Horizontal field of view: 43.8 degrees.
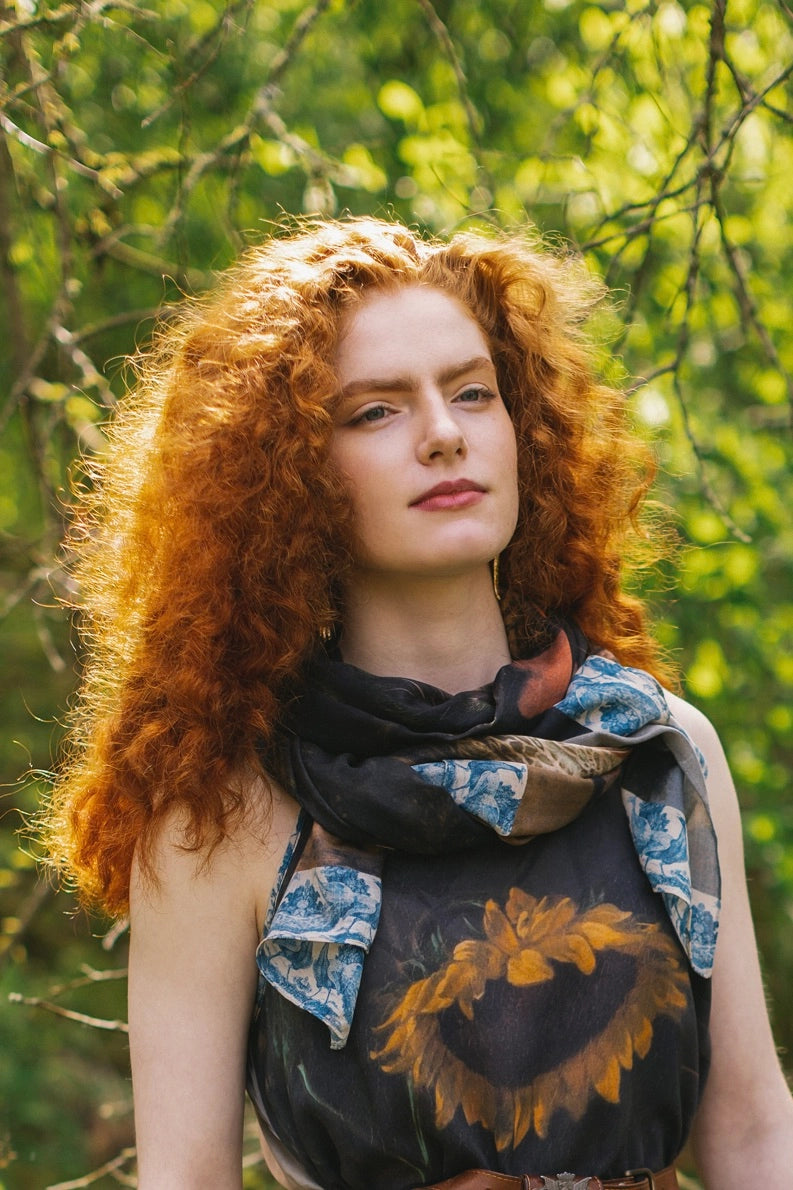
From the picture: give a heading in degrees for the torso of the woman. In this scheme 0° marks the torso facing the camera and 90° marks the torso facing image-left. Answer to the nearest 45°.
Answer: approximately 315°

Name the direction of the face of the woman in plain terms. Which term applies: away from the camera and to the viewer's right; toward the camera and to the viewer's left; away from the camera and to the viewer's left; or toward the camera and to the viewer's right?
toward the camera and to the viewer's right
